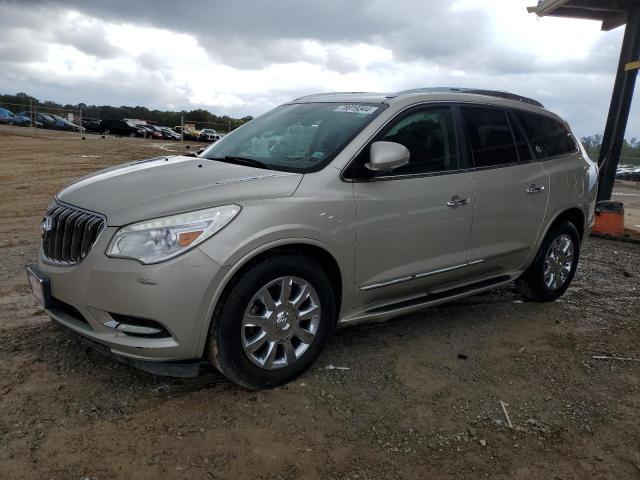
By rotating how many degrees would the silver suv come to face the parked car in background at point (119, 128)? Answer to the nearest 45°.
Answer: approximately 135° to its right

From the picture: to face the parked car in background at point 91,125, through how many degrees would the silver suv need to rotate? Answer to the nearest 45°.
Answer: approximately 90° to its right

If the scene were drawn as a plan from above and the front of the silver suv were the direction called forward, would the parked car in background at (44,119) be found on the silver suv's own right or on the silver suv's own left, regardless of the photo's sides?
on the silver suv's own right

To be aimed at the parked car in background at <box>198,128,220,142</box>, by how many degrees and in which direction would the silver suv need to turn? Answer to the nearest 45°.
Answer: approximately 135° to its right

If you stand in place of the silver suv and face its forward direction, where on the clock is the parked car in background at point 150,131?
The parked car in background is roughly at 4 o'clock from the silver suv.

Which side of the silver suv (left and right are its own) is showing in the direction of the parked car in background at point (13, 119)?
right

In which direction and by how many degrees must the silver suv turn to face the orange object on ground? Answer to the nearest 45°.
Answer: approximately 180°

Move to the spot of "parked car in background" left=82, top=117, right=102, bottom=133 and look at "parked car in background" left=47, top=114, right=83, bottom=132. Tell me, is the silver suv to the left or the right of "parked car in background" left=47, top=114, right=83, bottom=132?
left

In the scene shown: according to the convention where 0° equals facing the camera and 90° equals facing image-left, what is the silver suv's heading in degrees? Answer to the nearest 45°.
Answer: approximately 45°

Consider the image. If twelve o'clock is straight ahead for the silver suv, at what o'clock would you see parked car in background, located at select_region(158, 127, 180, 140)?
The parked car in background is roughly at 4 o'clock from the silver suv.
